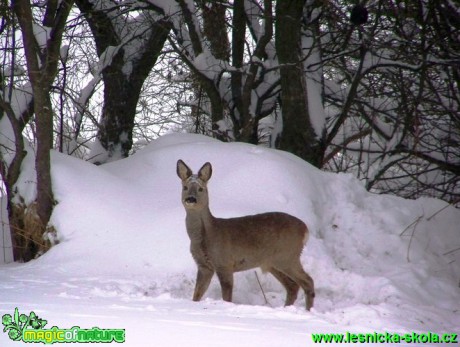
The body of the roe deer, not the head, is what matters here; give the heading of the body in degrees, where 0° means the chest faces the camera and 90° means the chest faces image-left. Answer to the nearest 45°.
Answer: approximately 90°

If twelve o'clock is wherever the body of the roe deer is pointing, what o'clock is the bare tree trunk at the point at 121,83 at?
The bare tree trunk is roughly at 2 o'clock from the roe deer.

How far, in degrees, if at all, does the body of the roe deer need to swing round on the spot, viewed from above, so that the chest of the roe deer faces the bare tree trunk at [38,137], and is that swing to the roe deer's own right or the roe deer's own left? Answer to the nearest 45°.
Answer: approximately 45° to the roe deer's own right

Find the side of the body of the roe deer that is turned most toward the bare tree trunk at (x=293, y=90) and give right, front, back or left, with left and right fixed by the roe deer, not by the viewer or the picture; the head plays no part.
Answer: right
